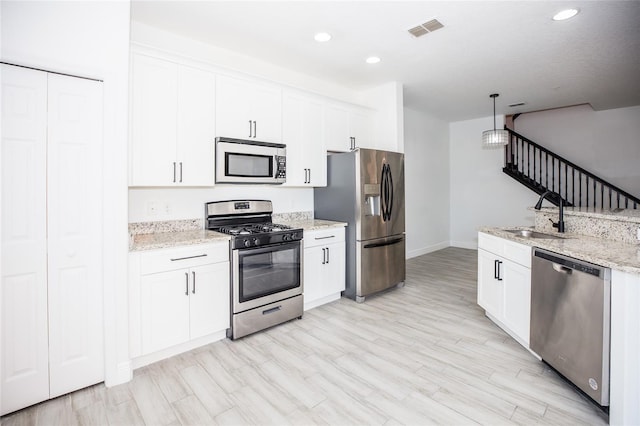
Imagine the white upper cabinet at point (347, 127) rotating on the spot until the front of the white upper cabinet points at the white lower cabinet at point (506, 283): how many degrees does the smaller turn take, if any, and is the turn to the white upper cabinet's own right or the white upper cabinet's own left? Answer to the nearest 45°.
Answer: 0° — it already faces it

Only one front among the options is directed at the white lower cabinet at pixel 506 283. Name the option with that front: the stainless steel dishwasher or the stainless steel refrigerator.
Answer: the stainless steel refrigerator

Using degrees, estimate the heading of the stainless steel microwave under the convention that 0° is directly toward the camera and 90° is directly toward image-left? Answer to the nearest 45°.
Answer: approximately 315°

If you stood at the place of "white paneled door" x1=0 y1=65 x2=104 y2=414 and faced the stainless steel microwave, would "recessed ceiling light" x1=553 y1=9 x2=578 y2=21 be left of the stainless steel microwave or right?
right

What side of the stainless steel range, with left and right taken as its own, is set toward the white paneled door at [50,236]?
right

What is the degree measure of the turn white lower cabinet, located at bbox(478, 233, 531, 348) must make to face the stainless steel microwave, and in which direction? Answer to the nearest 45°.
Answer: approximately 45° to its right

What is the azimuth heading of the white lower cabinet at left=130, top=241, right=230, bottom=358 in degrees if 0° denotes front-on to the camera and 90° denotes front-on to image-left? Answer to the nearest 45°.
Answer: approximately 315°
